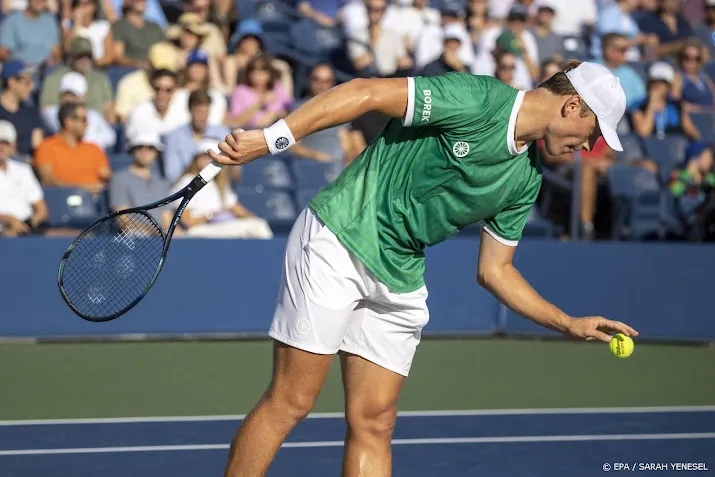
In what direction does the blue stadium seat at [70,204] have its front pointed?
toward the camera

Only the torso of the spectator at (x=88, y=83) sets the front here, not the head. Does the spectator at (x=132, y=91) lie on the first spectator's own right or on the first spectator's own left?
on the first spectator's own left

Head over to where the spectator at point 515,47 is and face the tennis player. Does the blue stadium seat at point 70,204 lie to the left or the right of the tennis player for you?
right

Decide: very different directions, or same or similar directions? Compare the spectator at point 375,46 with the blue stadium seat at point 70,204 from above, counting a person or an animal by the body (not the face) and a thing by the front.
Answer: same or similar directions

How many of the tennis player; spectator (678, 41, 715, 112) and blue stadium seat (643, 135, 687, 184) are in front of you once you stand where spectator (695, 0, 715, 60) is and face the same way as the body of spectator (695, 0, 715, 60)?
3

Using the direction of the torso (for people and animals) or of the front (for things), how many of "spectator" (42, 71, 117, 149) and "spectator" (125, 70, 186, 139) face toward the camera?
2

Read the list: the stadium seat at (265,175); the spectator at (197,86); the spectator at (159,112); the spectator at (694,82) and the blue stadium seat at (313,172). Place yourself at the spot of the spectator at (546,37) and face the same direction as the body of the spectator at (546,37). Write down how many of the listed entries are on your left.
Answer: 1

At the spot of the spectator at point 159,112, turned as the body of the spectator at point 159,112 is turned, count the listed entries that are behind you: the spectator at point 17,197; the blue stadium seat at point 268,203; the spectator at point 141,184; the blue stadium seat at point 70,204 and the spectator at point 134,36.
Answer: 1

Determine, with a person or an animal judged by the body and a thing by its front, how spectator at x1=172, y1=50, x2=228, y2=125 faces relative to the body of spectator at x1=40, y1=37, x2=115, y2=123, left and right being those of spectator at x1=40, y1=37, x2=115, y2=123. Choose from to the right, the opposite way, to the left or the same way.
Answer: the same way

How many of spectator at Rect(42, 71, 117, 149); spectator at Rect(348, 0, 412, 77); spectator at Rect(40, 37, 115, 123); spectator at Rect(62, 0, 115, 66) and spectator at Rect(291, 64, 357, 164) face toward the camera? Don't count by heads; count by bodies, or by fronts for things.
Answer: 5

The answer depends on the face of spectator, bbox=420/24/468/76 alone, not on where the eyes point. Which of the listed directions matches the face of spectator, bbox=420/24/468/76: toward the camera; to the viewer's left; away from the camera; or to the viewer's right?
toward the camera

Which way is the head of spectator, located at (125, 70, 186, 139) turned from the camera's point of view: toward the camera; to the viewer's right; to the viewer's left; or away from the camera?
toward the camera

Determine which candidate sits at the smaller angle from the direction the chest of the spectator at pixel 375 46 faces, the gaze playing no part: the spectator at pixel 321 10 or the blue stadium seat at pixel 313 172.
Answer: the blue stadium seat

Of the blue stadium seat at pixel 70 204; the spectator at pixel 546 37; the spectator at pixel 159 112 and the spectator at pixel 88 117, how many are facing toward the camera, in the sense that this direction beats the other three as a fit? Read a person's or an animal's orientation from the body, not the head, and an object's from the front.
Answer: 4

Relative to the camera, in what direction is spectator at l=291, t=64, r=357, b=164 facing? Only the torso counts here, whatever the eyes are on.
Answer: toward the camera

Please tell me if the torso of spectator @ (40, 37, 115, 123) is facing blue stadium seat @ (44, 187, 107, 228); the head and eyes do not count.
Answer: yes

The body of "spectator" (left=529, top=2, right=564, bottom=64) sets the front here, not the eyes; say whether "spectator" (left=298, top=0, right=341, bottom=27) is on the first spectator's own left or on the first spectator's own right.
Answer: on the first spectator's own right

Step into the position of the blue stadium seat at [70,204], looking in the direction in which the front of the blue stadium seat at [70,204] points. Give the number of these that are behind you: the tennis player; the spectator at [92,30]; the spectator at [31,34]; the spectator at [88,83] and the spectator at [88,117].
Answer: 4
